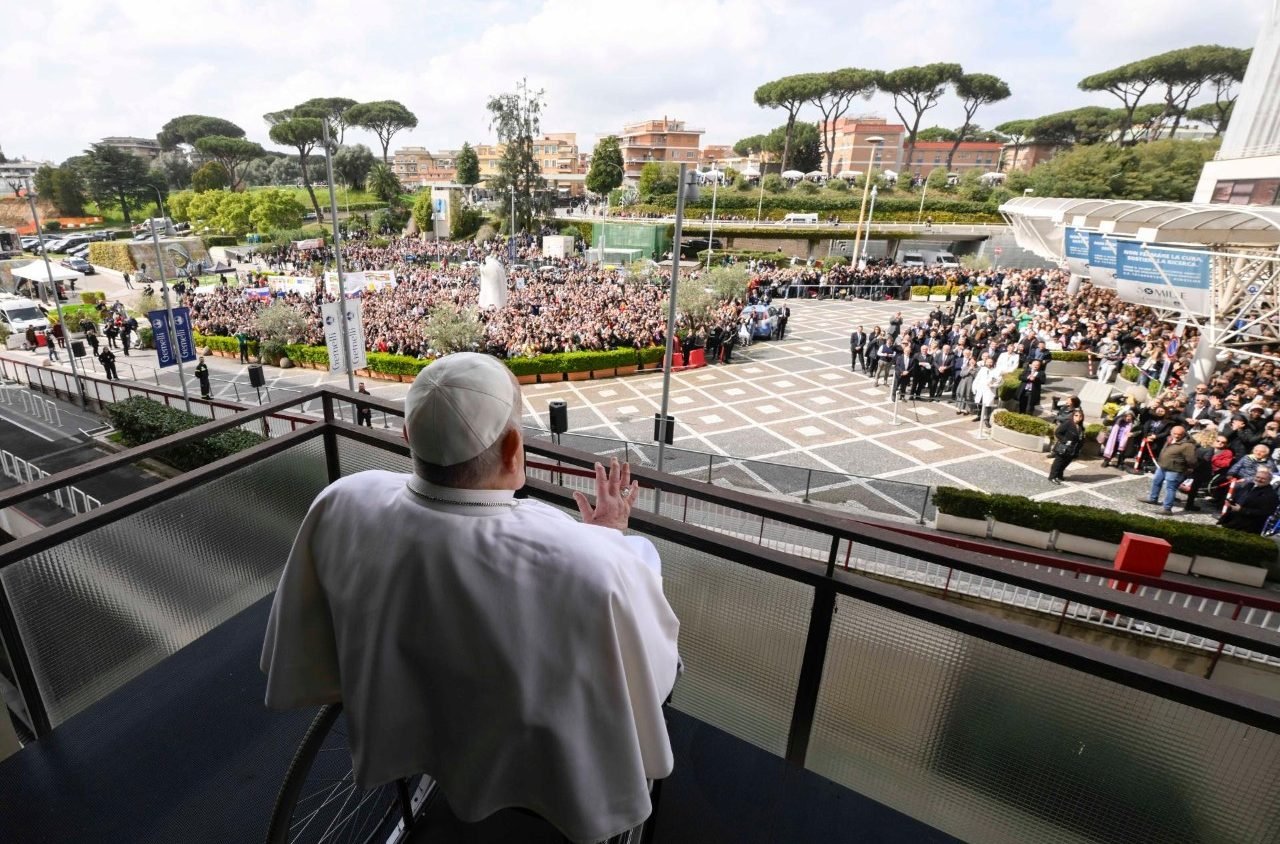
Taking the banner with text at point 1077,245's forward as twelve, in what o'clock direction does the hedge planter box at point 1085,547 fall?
The hedge planter box is roughly at 12 o'clock from the banner with text.

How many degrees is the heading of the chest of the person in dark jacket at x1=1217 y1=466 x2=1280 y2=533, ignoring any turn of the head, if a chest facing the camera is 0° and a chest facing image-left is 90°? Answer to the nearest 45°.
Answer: approximately 45°

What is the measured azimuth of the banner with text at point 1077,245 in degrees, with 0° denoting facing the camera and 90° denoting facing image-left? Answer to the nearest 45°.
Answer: approximately 0°

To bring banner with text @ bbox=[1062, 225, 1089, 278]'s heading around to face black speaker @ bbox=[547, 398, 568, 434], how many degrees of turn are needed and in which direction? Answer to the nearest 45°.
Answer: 0° — it already faces it

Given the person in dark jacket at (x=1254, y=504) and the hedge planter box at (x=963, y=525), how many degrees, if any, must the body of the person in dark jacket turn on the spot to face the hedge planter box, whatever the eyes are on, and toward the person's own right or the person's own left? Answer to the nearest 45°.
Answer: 0° — they already face it

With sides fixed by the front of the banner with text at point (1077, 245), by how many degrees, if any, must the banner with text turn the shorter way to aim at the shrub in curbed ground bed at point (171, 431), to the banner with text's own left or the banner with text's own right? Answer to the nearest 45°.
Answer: approximately 45° to the banner with text's own right

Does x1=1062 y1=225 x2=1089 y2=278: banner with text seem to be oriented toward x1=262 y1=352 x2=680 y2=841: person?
yes
